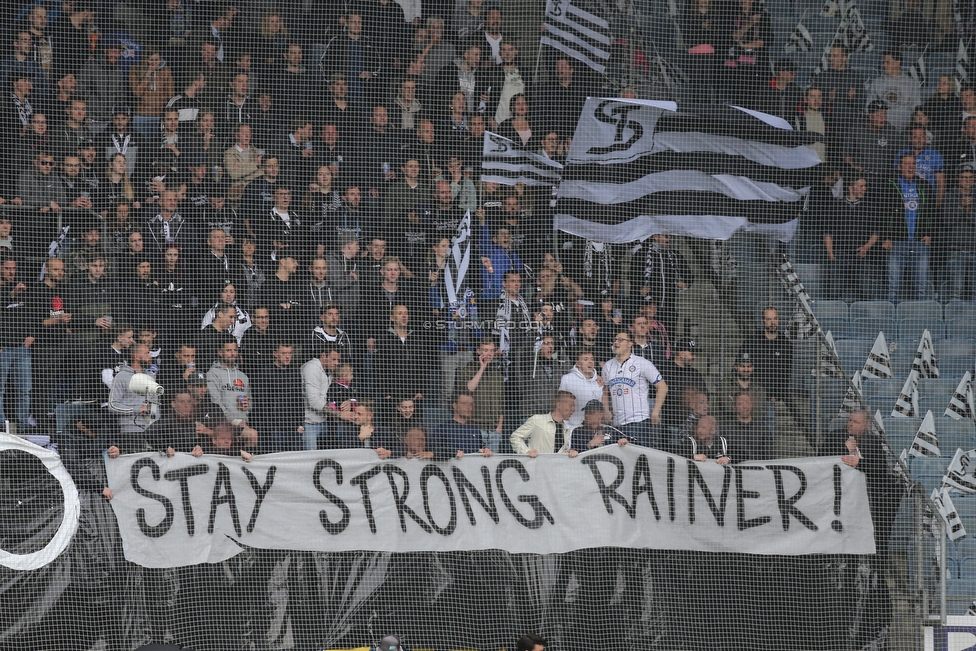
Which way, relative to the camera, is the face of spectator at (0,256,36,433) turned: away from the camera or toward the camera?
toward the camera

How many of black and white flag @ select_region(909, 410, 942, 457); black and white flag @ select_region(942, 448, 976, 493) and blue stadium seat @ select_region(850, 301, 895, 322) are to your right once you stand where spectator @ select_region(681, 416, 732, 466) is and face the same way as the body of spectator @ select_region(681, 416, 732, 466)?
0

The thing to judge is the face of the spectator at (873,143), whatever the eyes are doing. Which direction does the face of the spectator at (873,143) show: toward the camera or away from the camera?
toward the camera

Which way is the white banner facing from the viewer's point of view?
toward the camera

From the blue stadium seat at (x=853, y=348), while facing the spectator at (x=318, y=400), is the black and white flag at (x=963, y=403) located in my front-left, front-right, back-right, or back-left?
back-left

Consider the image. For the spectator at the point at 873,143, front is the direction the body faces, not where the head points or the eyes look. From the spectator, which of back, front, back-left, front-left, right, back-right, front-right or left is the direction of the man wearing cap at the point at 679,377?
front-right

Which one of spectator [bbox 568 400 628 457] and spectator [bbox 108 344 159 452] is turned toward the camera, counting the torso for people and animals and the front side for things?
spectator [bbox 568 400 628 457]

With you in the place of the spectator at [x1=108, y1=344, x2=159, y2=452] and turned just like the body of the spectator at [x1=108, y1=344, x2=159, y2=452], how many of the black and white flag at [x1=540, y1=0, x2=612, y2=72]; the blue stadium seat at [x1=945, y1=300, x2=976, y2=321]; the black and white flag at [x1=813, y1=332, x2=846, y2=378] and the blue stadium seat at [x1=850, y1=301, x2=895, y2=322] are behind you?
0

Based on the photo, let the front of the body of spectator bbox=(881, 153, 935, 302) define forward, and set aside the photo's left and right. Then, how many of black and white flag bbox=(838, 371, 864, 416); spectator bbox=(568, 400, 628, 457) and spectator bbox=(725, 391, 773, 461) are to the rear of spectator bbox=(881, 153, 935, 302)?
0

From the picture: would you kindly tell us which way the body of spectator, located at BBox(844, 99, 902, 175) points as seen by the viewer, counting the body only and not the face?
toward the camera

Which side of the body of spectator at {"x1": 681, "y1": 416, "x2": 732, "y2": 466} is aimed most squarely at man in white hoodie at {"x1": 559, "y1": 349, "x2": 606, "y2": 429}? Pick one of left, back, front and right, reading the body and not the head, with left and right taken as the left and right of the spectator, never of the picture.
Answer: right

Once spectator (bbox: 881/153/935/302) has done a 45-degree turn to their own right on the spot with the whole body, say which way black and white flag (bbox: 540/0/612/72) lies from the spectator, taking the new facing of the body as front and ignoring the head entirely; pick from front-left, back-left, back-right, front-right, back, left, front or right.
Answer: front-right

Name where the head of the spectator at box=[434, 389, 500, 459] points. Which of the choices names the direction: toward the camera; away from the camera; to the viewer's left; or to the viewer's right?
toward the camera

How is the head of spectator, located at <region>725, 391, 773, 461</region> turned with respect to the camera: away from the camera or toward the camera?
toward the camera

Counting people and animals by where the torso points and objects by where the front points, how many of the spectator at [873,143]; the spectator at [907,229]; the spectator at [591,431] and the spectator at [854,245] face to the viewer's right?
0

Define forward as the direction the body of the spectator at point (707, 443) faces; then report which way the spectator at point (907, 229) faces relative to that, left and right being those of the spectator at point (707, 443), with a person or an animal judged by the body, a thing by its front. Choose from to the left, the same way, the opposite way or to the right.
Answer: the same way

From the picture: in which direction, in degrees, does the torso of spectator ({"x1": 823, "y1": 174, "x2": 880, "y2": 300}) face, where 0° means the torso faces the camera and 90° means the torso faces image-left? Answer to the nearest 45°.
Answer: approximately 0°

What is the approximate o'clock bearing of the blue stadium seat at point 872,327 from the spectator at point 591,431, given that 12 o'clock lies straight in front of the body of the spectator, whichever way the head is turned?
The blue stadium seat is roughly at 8 o'clock from the spectator.
